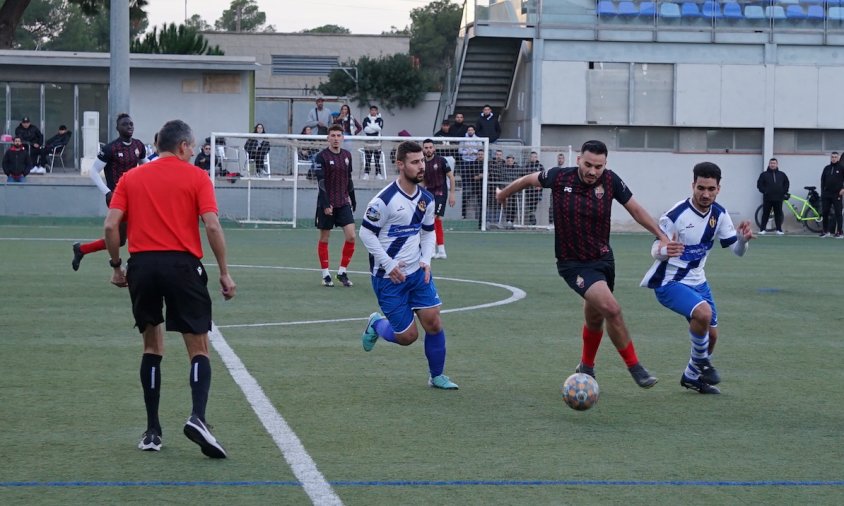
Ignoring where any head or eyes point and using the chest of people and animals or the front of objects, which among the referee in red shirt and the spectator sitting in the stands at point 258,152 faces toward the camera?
the spectator sitting in the stands

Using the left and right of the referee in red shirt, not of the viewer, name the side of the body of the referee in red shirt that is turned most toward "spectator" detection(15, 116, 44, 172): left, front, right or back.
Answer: front

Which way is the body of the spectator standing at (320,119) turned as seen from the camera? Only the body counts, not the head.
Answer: toward the camera

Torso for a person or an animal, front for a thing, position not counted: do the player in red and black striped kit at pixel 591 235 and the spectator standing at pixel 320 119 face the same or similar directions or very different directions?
same or similar directions

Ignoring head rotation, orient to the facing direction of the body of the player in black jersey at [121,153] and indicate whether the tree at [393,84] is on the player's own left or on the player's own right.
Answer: on the player's own left

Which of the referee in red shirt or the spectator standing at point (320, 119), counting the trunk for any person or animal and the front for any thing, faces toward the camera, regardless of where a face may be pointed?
the spectator standing

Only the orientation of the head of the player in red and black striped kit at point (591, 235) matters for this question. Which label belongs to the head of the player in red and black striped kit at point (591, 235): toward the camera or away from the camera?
toward the camera

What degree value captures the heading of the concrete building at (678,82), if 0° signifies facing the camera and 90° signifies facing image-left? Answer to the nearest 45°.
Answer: approximately 0°

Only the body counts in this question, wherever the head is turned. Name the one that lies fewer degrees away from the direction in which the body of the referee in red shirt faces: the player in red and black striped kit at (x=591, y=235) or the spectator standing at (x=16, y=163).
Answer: the spectator standing

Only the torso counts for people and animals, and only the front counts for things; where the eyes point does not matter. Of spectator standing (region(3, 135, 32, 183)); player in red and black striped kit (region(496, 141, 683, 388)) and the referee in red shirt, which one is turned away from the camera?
the referee in red shirt

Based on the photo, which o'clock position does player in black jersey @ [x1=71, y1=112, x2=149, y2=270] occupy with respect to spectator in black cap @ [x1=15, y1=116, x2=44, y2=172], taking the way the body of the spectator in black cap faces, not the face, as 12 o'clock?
The player in black jersey is roughly at 12 o'clock from the spectator in black cap.

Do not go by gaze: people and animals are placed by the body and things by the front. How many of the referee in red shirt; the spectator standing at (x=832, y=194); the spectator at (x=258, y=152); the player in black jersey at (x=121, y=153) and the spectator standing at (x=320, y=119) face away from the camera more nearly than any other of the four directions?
1

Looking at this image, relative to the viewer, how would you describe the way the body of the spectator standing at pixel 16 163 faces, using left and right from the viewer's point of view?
facing the viewer

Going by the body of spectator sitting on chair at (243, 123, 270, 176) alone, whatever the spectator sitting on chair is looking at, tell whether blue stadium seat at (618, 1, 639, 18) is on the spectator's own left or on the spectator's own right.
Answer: on the spectator's own left

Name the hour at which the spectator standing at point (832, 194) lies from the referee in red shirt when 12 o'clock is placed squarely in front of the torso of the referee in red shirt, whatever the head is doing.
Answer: The spectator standing is roughly at 1 o'clock from the referee in red shirt.

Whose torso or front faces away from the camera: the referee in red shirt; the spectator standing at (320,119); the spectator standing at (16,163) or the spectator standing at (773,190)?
the referee in red shirt

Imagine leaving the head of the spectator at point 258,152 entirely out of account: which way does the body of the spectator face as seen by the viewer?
toward the camera

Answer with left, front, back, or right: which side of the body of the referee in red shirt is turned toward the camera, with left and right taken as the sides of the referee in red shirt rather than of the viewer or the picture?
back

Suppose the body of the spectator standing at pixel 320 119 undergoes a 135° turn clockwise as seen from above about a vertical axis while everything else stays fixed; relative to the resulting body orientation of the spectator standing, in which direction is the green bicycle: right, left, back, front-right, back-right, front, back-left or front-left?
back-right
